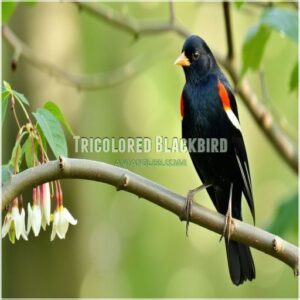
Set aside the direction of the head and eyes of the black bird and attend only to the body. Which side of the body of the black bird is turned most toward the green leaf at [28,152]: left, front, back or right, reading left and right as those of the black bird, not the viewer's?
right

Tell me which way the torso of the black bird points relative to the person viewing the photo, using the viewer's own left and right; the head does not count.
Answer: facing the viewer and to the left of the viewer

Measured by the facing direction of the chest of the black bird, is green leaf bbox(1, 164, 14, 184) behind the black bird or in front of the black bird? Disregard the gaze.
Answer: in front

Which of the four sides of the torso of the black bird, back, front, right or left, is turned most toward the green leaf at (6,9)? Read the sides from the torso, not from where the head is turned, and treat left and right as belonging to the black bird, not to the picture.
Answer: right

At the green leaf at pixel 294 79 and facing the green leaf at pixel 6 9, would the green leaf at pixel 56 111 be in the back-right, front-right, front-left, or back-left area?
front-left

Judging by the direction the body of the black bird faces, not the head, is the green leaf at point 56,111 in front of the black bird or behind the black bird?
in front

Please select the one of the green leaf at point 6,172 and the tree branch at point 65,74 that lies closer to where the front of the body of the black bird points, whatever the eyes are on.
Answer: the green leaf
